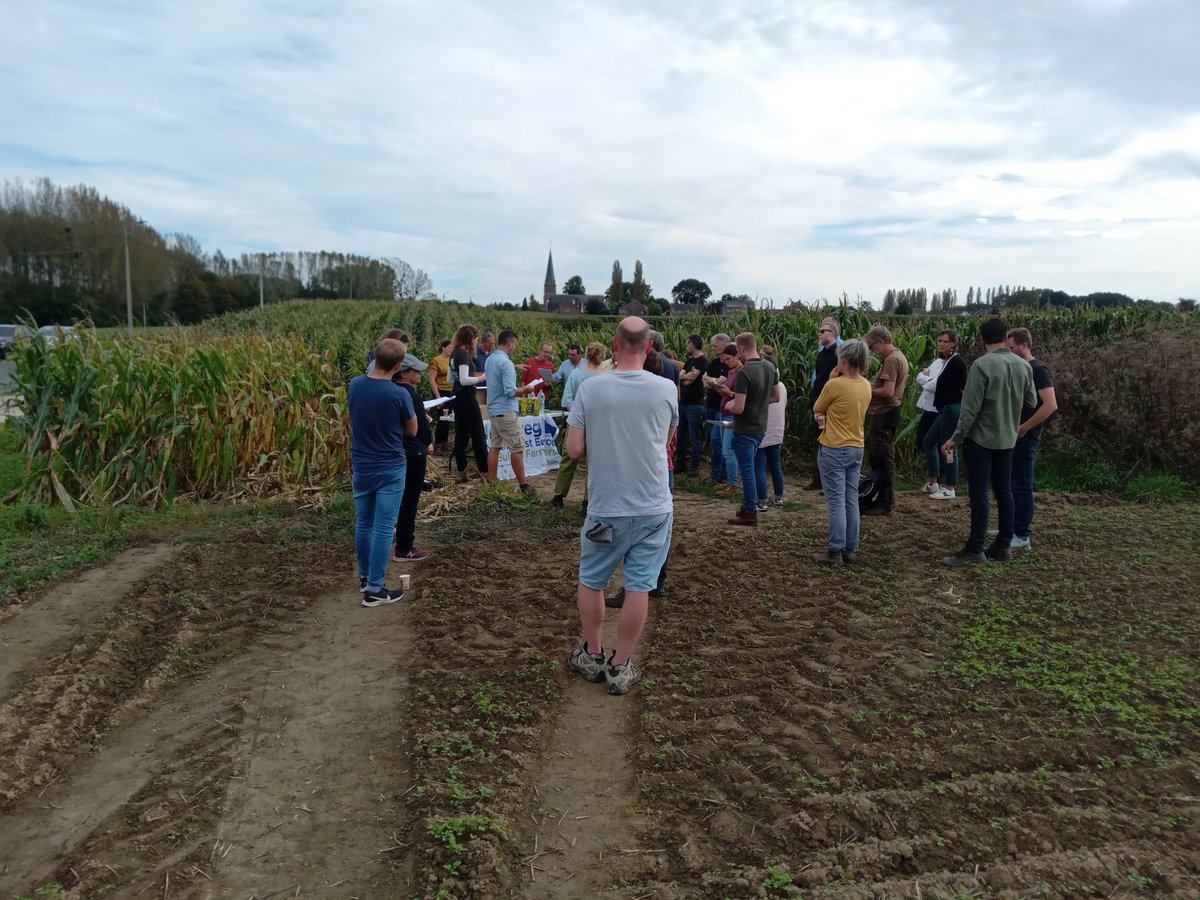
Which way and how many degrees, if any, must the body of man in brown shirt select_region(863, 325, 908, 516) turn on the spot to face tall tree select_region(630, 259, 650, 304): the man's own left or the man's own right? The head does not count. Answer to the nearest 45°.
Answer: approximately 90° to the man's own right

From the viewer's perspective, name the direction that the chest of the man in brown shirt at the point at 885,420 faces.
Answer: to the viewer's left

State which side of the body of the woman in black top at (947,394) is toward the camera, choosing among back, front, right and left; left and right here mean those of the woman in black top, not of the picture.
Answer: left

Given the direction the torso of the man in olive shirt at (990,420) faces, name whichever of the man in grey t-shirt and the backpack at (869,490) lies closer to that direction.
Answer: the backpack

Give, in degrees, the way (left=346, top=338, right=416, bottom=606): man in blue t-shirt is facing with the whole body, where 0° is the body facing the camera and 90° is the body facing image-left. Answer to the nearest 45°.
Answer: approximately 225°

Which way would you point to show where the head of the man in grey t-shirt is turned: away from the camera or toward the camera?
away from the camera

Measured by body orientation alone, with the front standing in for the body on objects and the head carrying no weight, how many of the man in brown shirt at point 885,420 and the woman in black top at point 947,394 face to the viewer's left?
2

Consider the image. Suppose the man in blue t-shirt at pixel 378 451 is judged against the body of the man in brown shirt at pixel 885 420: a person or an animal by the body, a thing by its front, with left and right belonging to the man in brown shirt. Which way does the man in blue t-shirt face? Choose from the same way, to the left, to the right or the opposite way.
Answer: to the right

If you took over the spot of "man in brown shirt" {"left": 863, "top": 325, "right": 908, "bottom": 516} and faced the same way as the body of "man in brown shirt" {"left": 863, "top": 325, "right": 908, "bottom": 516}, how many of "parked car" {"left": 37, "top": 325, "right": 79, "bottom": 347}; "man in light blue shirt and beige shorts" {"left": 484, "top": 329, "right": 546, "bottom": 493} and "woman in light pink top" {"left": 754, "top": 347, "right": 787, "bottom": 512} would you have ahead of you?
3

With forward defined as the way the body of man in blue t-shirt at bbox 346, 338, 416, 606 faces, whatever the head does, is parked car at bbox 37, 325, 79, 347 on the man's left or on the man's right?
on the man's left

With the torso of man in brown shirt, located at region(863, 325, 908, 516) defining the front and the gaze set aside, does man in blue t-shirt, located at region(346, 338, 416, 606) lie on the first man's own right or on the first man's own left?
on the first man's own left

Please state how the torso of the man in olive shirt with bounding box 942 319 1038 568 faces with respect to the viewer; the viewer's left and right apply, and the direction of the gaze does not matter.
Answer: facing away from the viewer and to the left of the viewer
